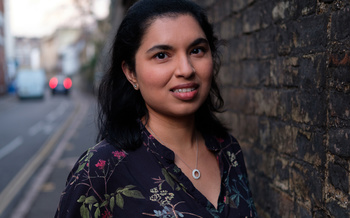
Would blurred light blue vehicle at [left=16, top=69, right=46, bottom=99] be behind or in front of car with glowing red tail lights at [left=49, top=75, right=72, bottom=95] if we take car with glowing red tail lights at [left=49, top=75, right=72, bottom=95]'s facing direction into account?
behind

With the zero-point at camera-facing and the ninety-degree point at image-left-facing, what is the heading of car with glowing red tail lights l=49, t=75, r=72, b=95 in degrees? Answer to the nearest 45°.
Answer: approximately 180°

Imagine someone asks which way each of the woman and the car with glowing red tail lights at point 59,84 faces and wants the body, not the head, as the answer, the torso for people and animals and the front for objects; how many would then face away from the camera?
1

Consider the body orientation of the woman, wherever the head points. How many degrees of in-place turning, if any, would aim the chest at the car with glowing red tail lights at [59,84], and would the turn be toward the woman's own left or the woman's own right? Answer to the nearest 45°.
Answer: approximately 135° to the woman's own left

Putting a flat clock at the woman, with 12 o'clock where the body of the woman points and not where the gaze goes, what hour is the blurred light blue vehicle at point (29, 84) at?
The blurred light blue vehicle is roughly at 7 o'clock from the woman.

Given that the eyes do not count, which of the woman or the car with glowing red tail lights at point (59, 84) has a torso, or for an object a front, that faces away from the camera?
the car with glowing red tail lights

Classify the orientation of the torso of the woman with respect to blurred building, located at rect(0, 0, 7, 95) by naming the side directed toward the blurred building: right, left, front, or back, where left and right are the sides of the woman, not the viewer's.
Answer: back

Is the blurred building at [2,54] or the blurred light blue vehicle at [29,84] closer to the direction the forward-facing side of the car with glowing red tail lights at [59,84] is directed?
the blurred building

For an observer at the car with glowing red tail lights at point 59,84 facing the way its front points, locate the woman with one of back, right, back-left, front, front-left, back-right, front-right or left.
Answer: back

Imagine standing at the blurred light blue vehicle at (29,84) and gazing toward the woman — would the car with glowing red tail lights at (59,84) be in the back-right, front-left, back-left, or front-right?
back-left
